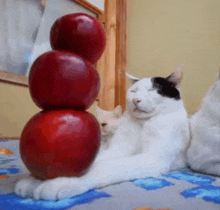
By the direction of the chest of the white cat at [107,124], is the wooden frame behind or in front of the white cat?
behind

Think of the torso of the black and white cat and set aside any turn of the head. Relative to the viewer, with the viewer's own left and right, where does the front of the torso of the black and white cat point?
facing the viewer and to the left of the viewer

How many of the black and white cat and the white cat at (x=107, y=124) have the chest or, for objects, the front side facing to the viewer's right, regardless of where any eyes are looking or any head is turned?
0

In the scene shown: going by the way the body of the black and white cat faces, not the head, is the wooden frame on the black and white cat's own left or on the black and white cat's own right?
on the black and white cat's own right
